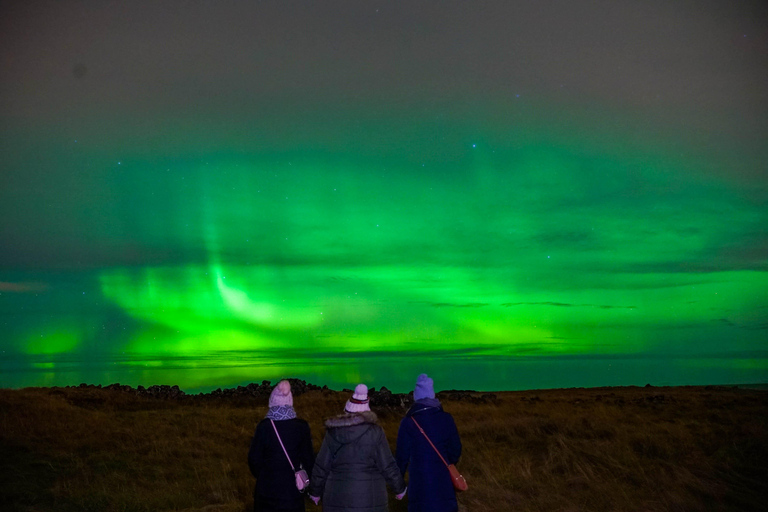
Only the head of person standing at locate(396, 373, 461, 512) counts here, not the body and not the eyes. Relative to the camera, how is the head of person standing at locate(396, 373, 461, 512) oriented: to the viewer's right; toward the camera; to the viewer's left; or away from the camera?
away from the camera

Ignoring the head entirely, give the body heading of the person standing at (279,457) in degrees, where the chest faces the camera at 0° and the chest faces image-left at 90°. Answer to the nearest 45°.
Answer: approximately 180°

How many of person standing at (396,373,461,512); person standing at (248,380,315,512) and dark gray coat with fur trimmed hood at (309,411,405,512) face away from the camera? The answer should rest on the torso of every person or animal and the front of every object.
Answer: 3

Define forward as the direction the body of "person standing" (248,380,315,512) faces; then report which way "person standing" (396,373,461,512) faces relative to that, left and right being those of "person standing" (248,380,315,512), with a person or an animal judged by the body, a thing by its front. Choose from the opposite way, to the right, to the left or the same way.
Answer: the same way

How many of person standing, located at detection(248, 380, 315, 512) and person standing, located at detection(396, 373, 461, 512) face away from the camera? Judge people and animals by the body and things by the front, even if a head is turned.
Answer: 2

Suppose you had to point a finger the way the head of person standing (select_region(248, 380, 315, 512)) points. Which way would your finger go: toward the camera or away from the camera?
away from the camera

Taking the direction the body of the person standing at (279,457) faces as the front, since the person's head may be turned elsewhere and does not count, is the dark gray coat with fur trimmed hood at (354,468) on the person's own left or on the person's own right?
on the person's own right

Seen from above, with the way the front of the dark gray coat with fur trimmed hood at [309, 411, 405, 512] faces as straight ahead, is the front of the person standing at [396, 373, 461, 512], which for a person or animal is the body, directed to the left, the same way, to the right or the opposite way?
the same way

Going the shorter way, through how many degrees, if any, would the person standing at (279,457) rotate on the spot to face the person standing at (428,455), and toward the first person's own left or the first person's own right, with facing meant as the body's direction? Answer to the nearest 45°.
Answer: approximately 90° to the first person's own right

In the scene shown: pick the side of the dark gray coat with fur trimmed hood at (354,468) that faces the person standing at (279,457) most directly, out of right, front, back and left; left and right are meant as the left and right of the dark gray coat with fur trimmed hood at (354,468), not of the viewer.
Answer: left

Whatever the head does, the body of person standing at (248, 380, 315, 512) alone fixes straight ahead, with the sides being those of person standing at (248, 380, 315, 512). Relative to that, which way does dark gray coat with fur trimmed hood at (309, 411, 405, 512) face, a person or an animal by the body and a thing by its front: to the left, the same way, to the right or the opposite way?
the same way

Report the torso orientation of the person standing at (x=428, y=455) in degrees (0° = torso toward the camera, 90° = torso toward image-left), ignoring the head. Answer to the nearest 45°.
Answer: approximately 180°

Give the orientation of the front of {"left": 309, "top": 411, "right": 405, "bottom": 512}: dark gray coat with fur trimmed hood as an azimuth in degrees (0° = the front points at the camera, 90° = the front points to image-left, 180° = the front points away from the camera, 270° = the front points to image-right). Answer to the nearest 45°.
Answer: approximately 180°

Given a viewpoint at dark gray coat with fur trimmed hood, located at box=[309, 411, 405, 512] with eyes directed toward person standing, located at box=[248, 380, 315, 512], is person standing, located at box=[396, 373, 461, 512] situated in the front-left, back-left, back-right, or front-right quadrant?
back-right
